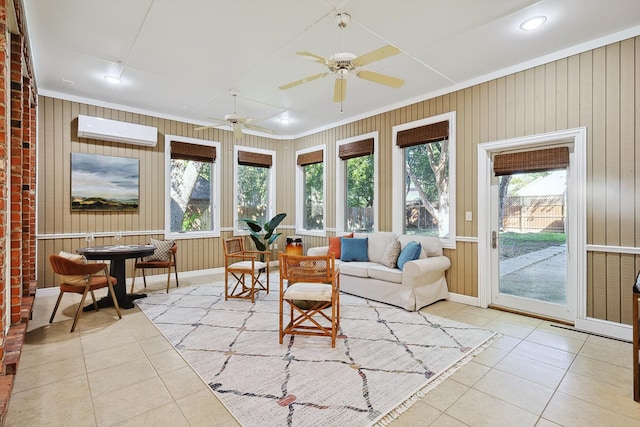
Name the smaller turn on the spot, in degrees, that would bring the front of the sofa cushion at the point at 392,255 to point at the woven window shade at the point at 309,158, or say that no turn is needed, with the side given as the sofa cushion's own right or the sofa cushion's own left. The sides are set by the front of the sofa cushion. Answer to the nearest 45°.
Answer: approximately 90° to the sofa cushion's own right

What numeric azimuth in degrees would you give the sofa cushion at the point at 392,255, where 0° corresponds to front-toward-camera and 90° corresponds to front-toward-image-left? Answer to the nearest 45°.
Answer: approximately 45°

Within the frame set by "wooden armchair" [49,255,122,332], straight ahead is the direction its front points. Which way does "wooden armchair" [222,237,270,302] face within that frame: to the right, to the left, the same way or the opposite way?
to the right

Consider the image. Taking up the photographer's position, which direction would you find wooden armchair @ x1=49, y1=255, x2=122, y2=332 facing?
facing away from the viewer and to the right of the viewer
